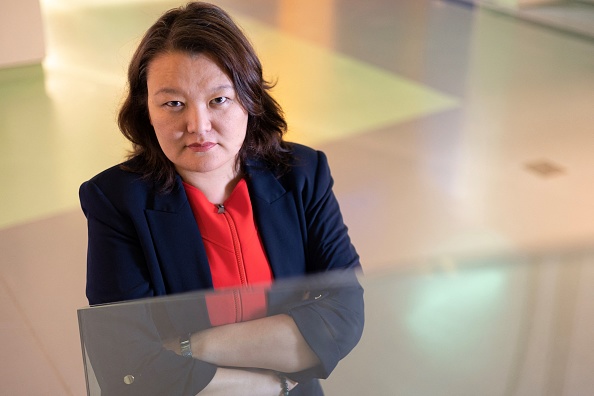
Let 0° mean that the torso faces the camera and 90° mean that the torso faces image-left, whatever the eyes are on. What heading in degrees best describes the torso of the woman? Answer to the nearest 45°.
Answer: approximately 0°
